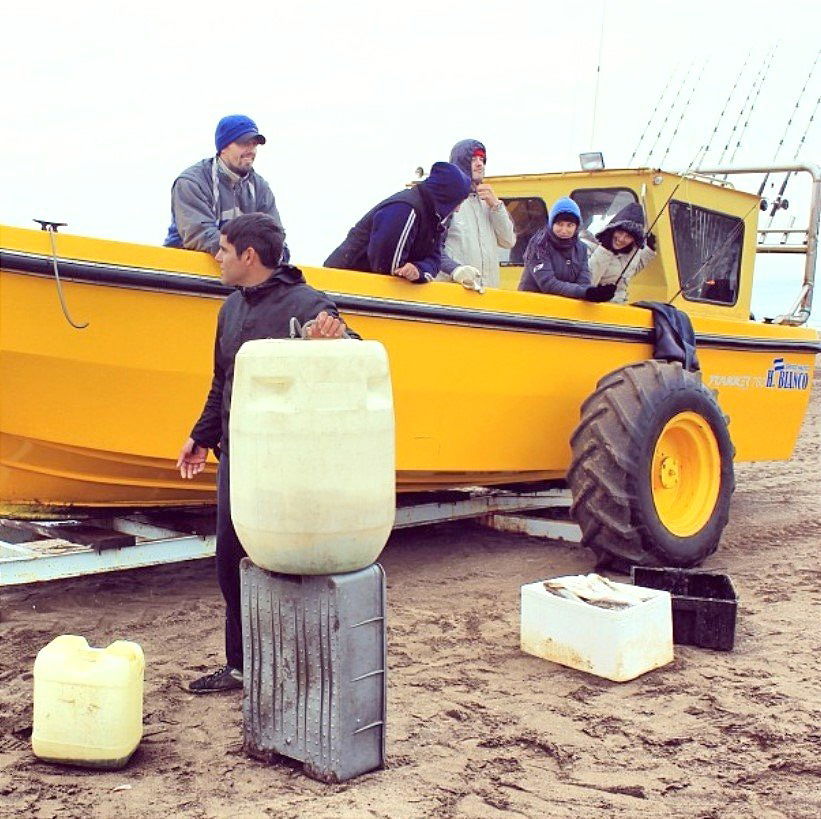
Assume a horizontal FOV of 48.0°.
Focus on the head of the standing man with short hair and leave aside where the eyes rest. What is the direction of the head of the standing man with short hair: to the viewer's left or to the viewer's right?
to the viewer's left

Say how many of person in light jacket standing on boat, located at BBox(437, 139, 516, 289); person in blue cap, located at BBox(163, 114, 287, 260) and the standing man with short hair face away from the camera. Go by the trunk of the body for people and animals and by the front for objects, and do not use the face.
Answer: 0

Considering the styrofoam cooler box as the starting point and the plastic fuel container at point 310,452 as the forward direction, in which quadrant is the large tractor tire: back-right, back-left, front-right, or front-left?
back-right

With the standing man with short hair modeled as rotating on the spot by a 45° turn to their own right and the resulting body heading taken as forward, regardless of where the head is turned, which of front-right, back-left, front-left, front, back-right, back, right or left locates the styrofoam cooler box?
back

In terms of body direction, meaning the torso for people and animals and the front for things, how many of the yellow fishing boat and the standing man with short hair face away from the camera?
0

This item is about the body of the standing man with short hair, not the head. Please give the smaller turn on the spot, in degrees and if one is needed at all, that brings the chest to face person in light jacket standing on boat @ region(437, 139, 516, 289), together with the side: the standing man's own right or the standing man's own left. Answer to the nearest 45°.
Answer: approximately 180°

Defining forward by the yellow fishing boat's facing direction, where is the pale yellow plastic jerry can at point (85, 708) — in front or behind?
in front

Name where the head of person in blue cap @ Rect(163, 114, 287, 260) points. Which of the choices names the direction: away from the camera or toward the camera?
toward the camera

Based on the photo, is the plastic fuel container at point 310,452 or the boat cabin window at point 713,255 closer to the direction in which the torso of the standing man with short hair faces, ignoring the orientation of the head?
the plastic fuel container

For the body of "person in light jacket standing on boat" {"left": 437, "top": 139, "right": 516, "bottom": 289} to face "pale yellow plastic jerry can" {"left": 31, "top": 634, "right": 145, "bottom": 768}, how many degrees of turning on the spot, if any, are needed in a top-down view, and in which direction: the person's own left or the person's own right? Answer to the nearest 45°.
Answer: approximately 45° to the person's own right
